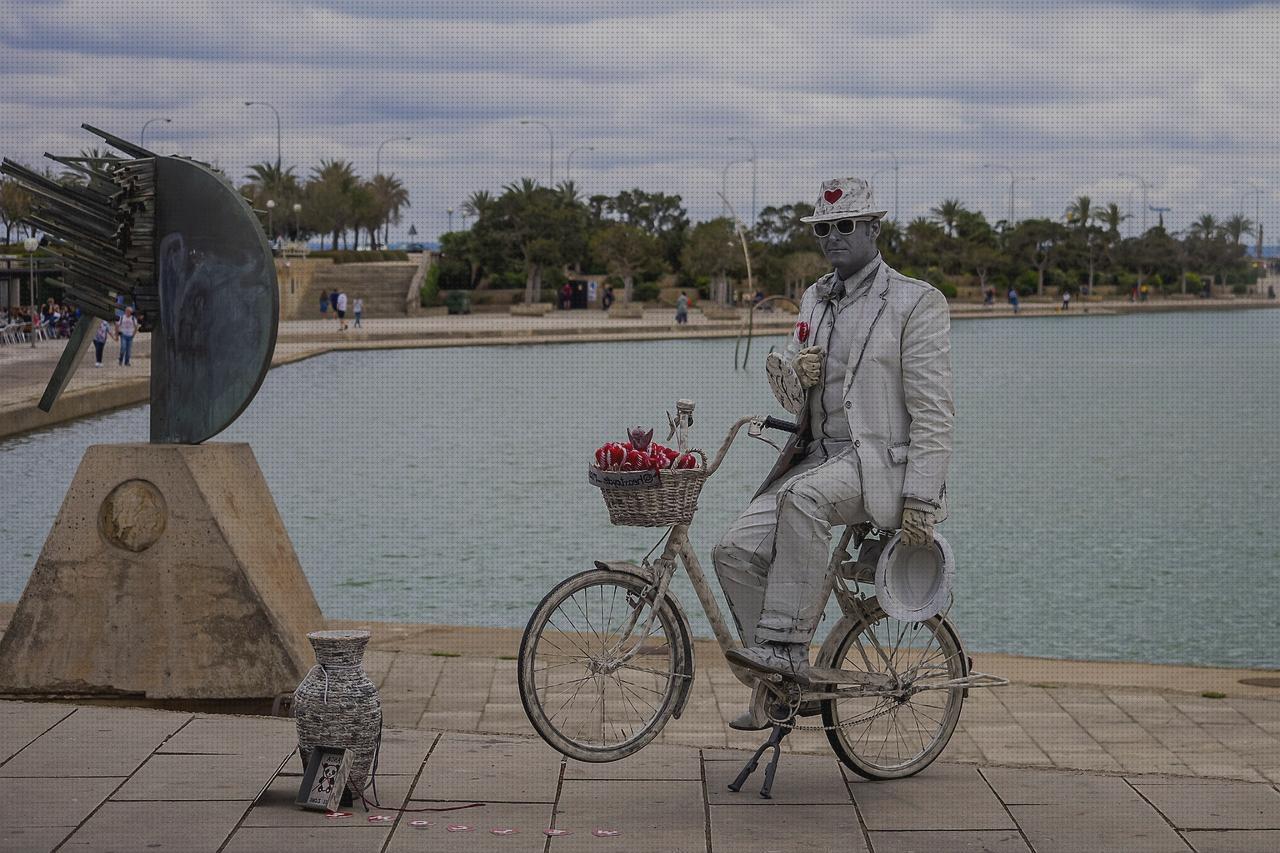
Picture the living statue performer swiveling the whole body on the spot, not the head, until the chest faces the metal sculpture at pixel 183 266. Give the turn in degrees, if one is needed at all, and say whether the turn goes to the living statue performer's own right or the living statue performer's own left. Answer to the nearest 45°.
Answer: approximately 90° to the living statue performer's own right

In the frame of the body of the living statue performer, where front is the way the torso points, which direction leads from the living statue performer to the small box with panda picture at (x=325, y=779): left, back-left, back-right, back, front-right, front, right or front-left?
front-right

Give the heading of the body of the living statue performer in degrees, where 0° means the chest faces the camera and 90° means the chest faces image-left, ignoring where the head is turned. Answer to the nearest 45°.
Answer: approximately 45°

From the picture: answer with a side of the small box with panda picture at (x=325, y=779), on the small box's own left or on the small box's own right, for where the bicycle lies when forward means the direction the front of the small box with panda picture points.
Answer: on the small box's own left

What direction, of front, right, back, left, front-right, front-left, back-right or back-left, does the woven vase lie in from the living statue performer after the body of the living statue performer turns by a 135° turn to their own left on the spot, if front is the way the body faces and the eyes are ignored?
back

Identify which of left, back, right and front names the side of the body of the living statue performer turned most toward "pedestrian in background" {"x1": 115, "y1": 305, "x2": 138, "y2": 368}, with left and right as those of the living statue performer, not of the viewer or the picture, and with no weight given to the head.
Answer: right

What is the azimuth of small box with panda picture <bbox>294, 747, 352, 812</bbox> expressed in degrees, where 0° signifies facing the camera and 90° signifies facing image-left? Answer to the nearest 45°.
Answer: approximately 0°

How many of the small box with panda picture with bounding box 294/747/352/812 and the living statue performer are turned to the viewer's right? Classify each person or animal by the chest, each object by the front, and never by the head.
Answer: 0
